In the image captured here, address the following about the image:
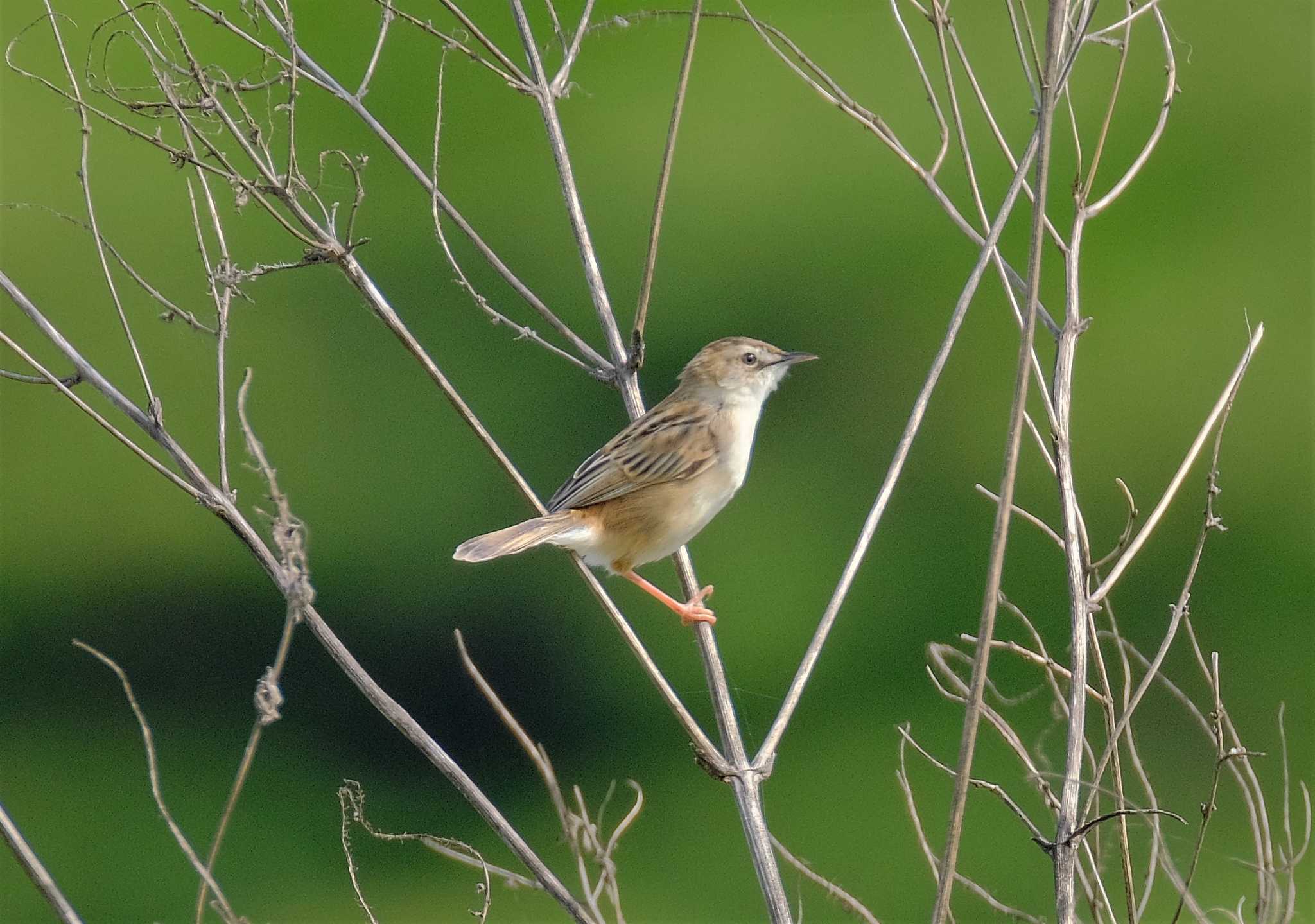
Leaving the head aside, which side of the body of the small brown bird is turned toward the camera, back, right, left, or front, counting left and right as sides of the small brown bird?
right

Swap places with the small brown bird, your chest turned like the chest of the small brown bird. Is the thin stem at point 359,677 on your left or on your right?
on your right

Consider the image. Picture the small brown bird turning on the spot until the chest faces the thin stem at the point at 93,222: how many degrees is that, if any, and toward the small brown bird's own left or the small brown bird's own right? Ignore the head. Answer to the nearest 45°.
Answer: approximately 135° to the small brown bird's own right
